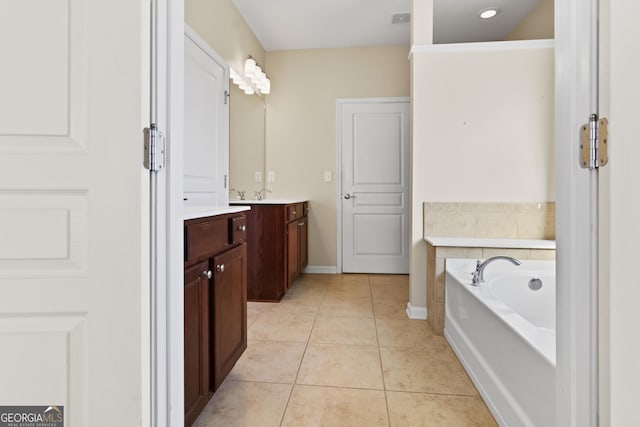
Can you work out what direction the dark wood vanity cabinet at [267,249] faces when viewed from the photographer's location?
facing to the right of the viewer

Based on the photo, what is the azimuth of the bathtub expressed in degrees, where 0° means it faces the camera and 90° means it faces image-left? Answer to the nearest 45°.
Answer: approximately 45°

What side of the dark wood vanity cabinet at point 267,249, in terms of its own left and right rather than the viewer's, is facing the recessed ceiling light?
front

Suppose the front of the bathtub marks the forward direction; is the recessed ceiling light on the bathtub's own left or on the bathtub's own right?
on the bathtub's own right

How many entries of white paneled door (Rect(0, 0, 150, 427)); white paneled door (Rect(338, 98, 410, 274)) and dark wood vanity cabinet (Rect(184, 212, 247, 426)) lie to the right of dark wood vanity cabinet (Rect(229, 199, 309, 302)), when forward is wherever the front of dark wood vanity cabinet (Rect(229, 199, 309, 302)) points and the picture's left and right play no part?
2

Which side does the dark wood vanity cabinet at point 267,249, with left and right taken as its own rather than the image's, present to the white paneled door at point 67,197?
right
